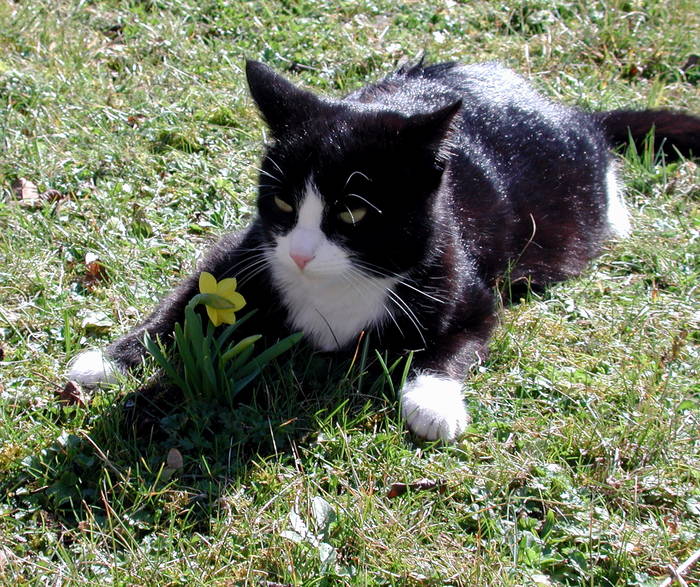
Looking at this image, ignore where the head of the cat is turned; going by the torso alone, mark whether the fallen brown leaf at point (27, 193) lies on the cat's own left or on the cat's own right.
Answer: on the cat's own right

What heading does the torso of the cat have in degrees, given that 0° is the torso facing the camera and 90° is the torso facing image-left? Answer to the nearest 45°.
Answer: approximately 45°

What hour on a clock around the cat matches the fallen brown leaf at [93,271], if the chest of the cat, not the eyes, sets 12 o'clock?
The fallen brown leaf is roughly at 2 o'clock from the cat.
